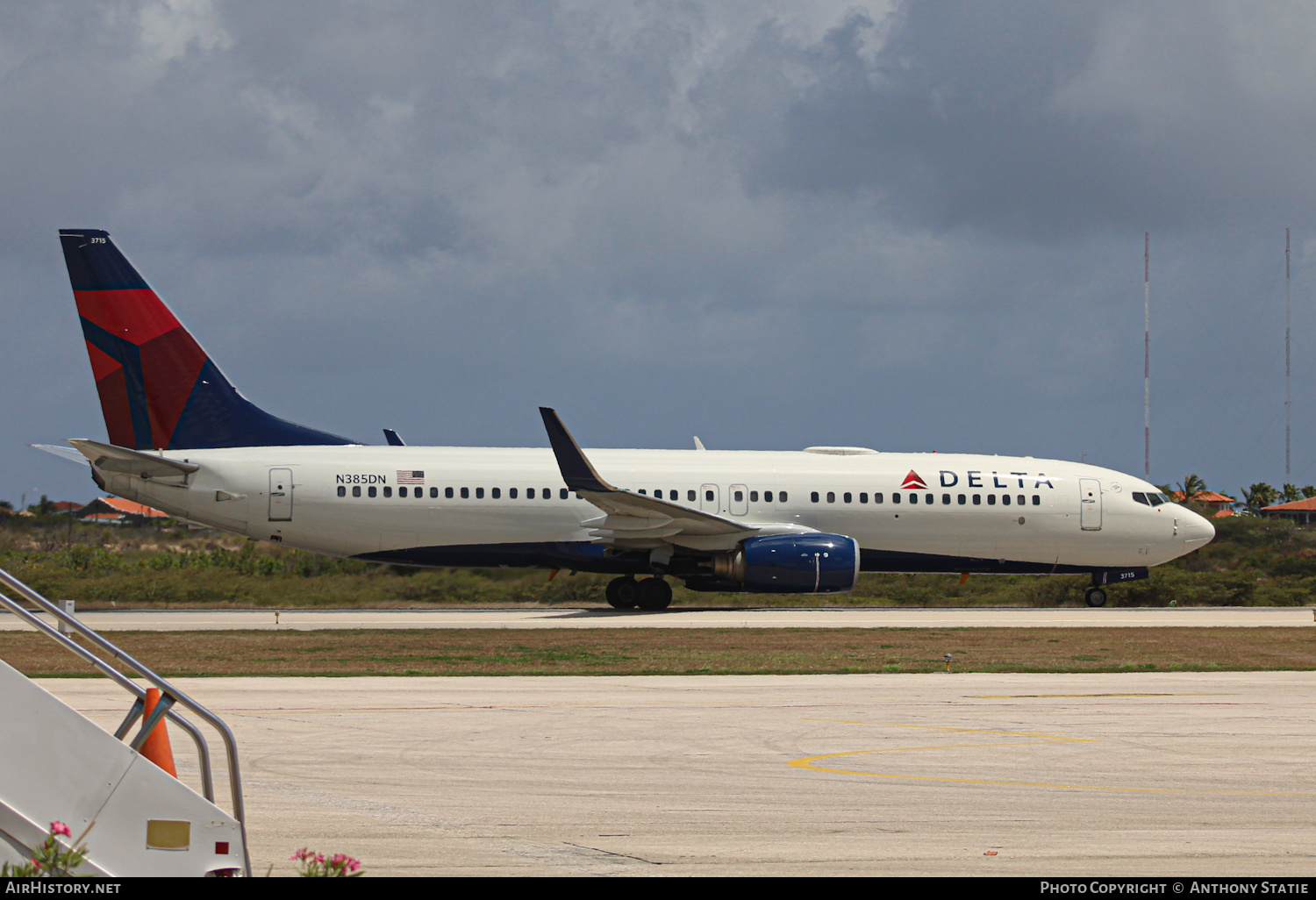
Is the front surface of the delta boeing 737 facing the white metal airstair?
no

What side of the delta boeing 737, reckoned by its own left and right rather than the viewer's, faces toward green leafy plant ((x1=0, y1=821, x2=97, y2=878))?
right

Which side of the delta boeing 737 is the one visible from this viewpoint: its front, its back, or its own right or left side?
right
